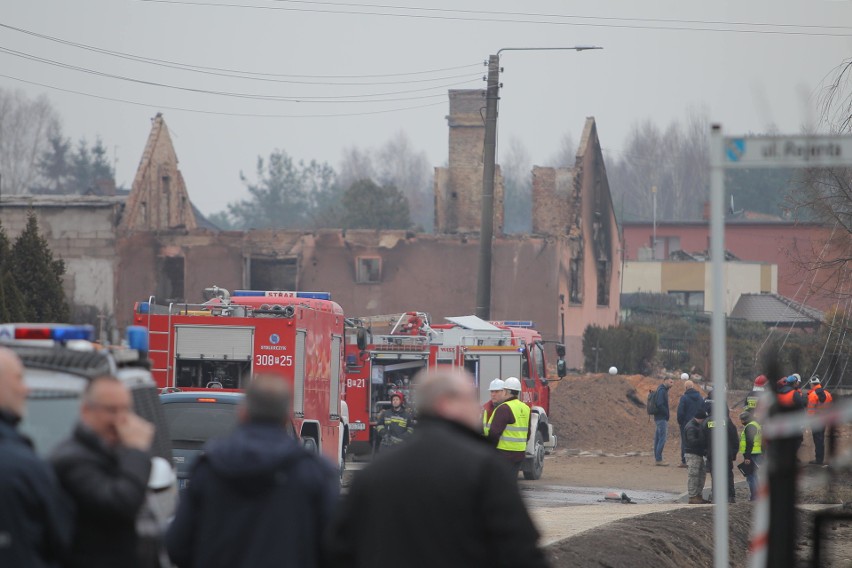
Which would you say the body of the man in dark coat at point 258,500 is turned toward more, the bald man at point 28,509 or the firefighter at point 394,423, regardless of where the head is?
the firefighter

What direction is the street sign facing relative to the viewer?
toward the camera

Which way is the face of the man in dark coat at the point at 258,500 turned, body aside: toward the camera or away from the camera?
away from the camera

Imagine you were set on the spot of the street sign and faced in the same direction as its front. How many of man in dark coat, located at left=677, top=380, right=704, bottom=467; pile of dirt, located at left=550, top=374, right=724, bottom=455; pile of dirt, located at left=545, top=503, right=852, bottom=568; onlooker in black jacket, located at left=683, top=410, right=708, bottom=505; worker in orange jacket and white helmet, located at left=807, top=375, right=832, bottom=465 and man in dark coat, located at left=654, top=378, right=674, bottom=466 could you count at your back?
6

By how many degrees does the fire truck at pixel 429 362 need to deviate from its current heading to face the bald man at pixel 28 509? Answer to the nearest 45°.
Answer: approximately 135° to its right

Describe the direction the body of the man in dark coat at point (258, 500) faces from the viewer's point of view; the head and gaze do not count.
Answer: away from the camera

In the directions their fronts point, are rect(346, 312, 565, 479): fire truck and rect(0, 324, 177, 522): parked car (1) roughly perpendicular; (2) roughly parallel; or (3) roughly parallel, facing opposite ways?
roughly perpendicular

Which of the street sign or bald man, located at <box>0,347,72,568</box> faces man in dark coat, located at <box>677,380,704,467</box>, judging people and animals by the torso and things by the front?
the bald man

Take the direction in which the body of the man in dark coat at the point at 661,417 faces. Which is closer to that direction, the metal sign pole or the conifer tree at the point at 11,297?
the metal sign pole

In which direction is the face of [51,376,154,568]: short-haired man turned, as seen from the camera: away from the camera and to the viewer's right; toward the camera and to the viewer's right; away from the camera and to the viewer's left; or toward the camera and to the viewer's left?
toward the camera and to the viewer's right

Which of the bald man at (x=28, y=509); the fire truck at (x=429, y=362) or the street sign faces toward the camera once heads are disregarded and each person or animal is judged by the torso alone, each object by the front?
the street sign

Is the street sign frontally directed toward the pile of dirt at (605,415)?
no
